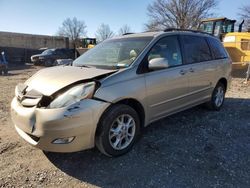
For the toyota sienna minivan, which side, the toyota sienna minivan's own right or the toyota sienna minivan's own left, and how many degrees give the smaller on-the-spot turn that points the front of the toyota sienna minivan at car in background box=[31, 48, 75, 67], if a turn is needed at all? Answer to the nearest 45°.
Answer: approximately 135° to the toyota sienna minivan's own right

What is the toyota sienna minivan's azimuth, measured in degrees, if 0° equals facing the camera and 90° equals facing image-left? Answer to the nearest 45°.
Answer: approximately 45°

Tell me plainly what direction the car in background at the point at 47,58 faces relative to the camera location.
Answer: facing the viewer and to the left of the viewer

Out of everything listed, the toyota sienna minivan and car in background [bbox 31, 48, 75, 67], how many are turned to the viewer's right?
0
